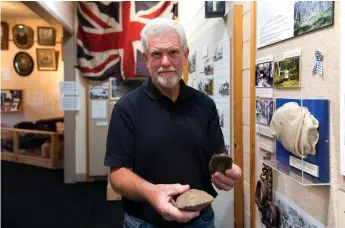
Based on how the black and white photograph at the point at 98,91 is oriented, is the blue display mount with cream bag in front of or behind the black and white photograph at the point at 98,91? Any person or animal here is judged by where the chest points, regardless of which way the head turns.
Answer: in front

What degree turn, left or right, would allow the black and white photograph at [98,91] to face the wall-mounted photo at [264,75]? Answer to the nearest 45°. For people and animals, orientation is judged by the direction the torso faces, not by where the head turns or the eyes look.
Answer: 0° — it already faces it

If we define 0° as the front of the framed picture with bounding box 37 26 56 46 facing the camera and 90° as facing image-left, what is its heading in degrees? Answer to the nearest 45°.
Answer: approximately 0°

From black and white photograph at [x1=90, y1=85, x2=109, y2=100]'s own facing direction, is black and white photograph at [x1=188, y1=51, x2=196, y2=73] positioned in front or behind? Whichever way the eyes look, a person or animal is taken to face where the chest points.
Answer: in front

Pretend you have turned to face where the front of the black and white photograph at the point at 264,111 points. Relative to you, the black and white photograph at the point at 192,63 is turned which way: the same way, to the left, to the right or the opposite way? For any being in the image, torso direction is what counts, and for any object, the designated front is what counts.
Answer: the same way

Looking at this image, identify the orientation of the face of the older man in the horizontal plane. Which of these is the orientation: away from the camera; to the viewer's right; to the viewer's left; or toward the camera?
toward the camera

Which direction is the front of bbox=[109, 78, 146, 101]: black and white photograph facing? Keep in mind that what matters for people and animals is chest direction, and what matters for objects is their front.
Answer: toward the camera

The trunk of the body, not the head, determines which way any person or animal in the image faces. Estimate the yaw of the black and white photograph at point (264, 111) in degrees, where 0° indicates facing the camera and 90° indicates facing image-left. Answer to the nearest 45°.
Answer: approximately 45°

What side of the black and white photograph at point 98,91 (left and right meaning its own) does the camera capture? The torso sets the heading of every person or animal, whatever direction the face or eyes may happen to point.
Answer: front

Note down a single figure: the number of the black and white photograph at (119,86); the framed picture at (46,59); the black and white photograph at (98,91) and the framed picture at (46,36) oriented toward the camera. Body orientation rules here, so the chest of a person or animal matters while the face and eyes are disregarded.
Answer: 4

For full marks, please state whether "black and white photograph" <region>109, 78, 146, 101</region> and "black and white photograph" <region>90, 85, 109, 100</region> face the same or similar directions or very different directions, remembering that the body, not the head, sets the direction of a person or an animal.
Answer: same or similar directions
